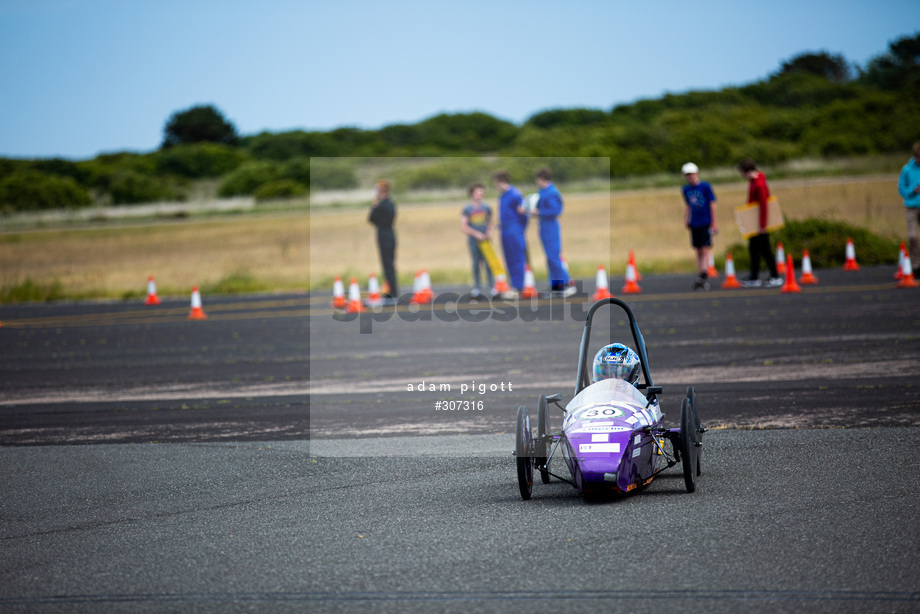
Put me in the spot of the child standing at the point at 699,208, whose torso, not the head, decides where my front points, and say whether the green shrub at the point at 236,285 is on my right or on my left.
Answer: on my right

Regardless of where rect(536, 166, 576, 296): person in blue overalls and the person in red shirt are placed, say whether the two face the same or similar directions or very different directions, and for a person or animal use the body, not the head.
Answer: same or similar directions

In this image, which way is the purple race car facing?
toward the camera

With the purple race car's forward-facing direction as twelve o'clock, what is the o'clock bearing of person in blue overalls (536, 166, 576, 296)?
The person in blue overalls is roughly at 6 o'clock from the purple race car.

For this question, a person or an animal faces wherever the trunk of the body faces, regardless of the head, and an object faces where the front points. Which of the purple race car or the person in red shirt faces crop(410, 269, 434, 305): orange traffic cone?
the person in red shirt

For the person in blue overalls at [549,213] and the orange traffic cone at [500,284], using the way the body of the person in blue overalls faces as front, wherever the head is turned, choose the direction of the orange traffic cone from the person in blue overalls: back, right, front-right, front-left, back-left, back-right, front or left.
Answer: front-right

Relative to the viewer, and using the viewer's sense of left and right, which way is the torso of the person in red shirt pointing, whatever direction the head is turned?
facing to the left of the viewer

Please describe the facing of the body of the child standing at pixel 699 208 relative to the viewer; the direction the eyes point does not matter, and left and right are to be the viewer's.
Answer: facing the viewer and to the left of the viewer

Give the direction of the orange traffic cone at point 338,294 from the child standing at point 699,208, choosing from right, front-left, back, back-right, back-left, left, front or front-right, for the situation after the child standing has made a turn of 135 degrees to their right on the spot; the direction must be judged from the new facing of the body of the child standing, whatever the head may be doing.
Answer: left

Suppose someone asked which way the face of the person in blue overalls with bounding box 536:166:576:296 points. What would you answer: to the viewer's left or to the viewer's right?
to the viewer's left

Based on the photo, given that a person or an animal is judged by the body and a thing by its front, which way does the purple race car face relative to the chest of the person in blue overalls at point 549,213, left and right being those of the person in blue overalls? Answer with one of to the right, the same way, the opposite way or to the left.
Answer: to the left

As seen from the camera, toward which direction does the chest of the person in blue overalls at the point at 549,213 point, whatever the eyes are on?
to the viewer's left
